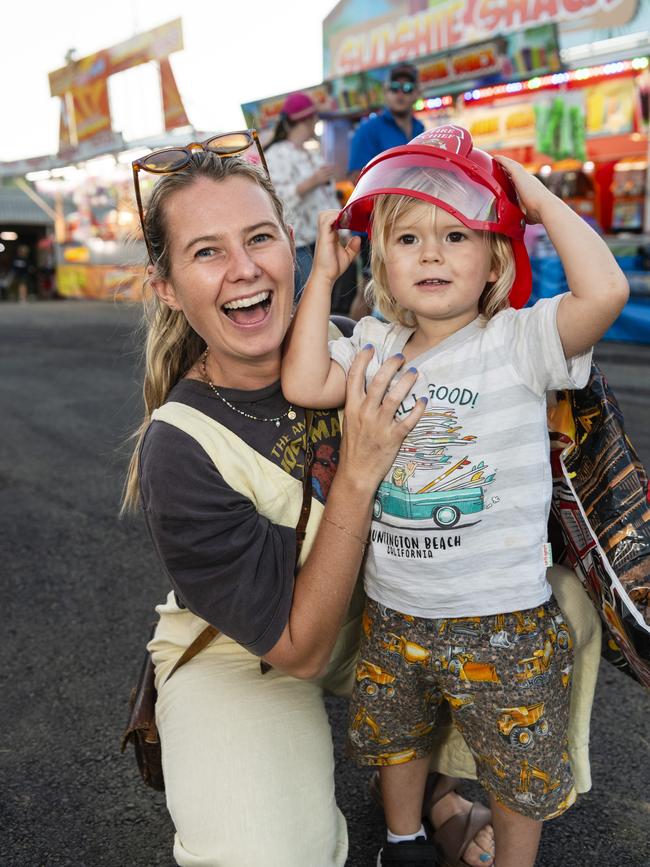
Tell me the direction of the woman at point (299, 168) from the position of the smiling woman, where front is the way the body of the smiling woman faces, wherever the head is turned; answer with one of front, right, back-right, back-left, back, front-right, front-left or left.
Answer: back-left

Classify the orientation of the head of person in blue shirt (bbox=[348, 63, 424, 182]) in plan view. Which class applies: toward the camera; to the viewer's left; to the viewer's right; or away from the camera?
toward the camera

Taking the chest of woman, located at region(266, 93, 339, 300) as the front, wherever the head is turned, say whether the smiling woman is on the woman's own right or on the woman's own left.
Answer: on the woman's own right

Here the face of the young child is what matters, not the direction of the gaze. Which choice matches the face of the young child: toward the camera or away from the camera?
toward the camera

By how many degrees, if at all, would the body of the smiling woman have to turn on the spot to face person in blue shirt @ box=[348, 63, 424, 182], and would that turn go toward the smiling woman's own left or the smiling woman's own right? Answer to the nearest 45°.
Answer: approximately 135° to the smiling woman's own left

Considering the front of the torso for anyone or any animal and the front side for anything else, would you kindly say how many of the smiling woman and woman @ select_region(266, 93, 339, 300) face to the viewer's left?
0

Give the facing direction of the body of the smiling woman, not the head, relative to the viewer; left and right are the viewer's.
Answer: facing the viewer and to the right of the viewer
